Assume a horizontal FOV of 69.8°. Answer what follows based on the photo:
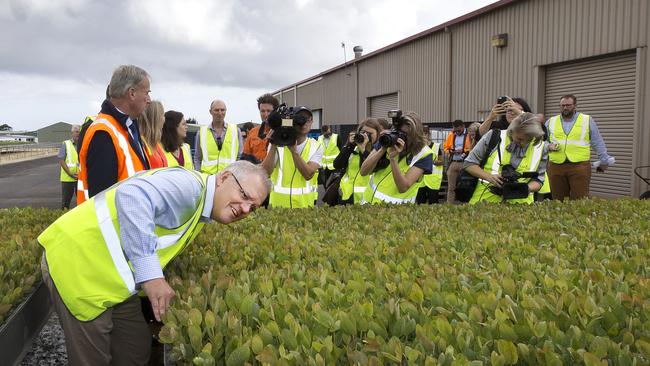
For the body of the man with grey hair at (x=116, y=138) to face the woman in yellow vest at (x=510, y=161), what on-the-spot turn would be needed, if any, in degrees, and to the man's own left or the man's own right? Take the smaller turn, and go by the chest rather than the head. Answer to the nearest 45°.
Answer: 0° — they already face them

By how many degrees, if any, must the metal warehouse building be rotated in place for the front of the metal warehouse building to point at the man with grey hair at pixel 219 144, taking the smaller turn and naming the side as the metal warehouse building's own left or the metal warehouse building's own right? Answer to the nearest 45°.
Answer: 0° — it already faces them

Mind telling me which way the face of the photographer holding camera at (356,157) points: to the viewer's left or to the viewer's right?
to the viewer's left

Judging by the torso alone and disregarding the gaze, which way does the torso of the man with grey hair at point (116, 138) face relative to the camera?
to the viewer's right

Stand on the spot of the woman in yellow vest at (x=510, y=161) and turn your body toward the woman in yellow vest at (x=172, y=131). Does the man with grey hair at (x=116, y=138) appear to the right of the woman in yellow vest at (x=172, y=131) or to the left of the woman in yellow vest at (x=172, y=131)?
left

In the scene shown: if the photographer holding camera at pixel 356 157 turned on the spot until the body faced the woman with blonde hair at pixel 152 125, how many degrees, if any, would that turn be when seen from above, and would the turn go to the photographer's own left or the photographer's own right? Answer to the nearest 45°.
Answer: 0° — they already face them

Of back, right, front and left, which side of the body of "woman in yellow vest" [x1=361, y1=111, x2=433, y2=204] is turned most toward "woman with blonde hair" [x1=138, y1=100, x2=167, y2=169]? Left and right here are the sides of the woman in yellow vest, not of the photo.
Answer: front

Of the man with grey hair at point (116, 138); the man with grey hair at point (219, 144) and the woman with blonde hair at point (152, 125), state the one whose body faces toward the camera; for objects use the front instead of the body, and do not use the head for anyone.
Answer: the man with grey hair at point (219, 144)

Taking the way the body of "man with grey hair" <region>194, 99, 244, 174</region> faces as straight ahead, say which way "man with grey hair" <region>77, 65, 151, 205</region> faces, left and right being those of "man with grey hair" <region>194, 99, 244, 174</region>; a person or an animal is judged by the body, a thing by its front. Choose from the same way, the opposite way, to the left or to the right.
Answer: to the left

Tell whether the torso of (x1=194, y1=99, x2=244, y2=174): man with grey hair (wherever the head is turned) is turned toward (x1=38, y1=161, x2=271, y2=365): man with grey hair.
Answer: yes

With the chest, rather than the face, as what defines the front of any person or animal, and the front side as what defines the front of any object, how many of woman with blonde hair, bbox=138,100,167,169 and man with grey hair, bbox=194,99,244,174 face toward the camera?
1

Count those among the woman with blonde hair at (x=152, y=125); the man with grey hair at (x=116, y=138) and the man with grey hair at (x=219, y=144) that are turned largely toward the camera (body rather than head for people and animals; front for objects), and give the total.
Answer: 1
